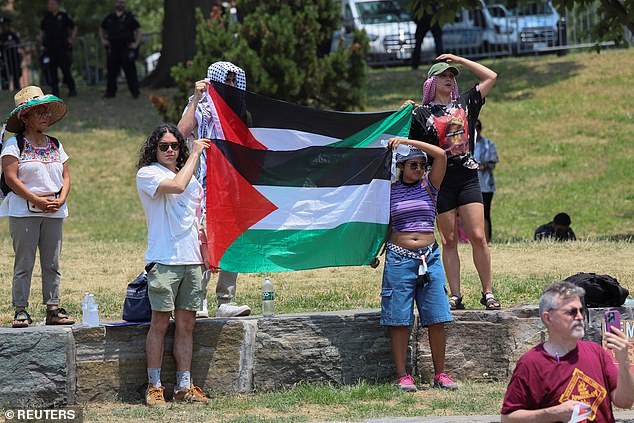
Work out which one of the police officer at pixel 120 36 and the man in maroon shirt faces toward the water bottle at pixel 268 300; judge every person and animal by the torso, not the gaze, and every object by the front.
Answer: the police officer

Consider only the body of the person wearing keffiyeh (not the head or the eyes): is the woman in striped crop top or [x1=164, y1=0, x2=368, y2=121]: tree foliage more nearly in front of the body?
the woman in striped crop top

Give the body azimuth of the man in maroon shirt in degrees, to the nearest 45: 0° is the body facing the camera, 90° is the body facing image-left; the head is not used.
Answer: approximately 315°

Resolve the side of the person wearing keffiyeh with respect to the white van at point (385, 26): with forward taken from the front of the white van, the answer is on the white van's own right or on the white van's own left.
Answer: on the white van's own right

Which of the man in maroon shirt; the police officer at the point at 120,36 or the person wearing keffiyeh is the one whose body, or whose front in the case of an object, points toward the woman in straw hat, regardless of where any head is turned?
the police officer

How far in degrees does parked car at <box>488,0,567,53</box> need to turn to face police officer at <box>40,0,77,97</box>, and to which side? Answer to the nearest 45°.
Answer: approximately 90° to its right

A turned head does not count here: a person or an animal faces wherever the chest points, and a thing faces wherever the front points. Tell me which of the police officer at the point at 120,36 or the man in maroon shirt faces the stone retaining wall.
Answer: the police officer

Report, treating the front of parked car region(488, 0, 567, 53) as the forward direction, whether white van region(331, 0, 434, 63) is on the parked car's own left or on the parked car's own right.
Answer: on the parked car's own right

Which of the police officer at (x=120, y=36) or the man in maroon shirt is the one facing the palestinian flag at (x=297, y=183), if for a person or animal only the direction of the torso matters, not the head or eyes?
the police officer

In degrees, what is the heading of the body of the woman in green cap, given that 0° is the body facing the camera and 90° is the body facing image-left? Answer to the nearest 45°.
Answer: approximately 0°

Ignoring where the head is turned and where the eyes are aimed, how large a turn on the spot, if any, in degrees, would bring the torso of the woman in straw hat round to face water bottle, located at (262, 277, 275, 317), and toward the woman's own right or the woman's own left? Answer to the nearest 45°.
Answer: approximately 45° to the woman's own left

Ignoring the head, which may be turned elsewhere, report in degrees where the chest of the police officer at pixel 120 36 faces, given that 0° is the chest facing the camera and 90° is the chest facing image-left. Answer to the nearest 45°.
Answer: approximately 0°

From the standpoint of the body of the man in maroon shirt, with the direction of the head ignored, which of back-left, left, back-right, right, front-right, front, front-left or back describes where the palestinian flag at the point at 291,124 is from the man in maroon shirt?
back

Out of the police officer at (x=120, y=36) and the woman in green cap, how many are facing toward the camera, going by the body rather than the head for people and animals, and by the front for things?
2

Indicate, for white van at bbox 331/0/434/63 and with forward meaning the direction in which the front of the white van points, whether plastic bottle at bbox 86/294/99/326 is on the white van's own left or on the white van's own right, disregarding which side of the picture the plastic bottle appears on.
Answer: on the white van's own right
